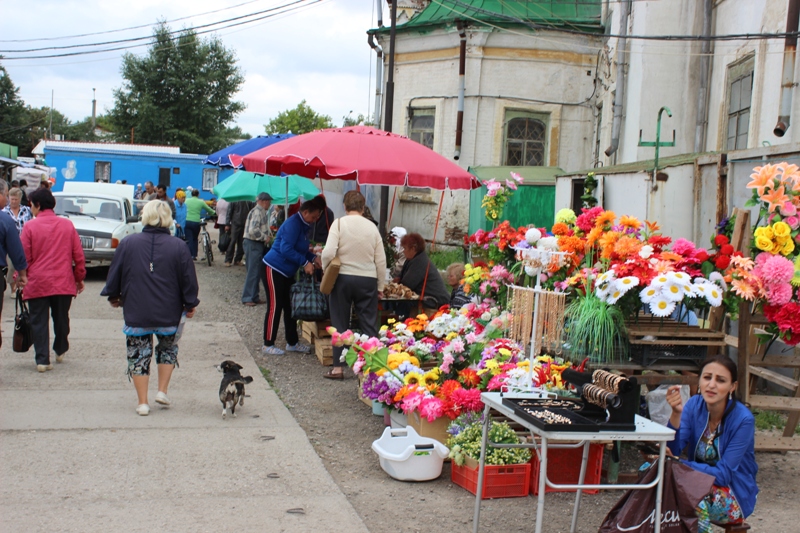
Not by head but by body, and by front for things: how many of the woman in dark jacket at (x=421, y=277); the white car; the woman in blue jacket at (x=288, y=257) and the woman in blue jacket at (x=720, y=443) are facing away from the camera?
0

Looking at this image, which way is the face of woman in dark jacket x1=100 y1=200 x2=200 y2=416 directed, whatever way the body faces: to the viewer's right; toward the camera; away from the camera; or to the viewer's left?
away from the camera

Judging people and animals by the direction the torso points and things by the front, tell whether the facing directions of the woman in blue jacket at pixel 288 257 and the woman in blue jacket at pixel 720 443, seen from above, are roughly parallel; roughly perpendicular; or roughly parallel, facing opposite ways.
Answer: roughly parallel, facing opposite ways

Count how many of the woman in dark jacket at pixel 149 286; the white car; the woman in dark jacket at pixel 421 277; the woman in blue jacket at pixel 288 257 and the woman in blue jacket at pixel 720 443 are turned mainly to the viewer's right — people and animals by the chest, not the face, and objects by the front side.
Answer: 1

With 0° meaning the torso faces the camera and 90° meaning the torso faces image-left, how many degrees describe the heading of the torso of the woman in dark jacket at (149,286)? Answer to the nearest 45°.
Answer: approximately 180°

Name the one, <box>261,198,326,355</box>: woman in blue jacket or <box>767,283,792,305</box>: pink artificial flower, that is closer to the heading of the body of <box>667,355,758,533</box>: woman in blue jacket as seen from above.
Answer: the woman in blue jacket

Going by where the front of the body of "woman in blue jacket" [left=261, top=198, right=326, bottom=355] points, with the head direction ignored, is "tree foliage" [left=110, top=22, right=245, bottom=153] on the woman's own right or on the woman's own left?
on the woman's own left

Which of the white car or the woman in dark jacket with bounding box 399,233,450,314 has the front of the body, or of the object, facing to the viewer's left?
the woman in dark jacket

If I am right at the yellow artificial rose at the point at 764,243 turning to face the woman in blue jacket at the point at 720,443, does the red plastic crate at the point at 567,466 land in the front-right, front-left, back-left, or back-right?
front-right

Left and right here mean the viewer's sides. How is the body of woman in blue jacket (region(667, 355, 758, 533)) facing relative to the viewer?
facing the viewer and to the left of the viewer

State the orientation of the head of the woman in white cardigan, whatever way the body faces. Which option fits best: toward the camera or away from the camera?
away from the camera

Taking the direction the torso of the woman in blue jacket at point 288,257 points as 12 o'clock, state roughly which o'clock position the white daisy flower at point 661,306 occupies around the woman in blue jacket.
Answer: The white daisy flower is roughly at 2 o'clock from the woman in blue jacket.

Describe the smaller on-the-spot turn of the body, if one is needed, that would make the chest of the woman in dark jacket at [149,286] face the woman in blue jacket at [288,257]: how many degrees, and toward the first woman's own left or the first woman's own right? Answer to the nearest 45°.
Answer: approximately 45° to the first woman's own right

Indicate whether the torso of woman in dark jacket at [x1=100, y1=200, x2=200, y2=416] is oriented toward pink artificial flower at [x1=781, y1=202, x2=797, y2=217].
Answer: no

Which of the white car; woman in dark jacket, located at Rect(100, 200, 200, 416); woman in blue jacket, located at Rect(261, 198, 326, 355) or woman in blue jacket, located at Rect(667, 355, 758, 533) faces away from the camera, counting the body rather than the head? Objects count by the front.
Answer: the woman in dark jacket

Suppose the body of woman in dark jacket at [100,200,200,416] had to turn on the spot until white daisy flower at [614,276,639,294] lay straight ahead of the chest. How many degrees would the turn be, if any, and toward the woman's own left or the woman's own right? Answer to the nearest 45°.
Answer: approximately 135° to the woman's own right

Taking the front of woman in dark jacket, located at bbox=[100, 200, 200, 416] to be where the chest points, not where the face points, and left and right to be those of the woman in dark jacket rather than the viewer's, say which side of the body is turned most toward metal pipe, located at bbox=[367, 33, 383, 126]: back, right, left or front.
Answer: front
